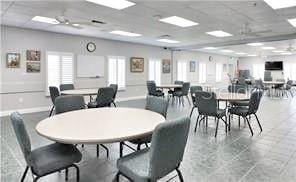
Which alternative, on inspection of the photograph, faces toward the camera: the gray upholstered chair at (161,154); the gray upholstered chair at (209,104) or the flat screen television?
the flat screen television

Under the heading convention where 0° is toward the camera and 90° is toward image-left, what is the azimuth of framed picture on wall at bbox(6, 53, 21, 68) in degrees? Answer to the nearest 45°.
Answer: approximately 0°

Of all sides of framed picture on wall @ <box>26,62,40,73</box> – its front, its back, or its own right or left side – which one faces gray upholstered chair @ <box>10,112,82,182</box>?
front

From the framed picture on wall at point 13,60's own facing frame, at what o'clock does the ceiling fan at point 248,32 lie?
The ceiling fan is roughly at 10 o'clock from the framed picture on wall.

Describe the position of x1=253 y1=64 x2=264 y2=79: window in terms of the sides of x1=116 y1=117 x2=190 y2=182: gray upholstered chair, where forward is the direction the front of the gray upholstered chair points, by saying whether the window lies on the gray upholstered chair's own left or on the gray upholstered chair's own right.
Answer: on the gray upholstered chair's own right

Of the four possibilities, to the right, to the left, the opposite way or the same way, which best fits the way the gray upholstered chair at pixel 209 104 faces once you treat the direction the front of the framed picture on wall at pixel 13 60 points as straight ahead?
to the left

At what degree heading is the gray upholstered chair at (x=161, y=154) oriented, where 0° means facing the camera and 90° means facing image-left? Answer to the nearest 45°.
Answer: approximately 135°

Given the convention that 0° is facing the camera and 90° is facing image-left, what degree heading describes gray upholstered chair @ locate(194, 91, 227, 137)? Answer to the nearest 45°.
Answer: approximately 225°
